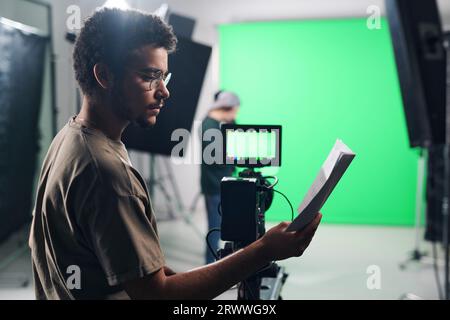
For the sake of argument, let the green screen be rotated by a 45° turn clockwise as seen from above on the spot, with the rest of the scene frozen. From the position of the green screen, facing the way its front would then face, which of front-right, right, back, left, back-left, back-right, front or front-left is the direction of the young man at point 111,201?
front-left

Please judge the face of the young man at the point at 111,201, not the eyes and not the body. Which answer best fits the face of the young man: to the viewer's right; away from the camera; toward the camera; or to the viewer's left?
to the viewer's right

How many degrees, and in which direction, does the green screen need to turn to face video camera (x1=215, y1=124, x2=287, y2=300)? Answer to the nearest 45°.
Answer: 0° — it already faces it

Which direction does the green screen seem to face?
toward the camera

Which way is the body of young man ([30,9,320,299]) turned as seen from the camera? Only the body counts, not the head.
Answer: to the viewer's right
